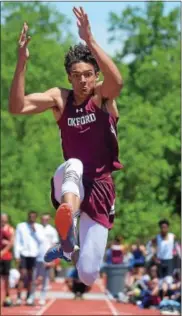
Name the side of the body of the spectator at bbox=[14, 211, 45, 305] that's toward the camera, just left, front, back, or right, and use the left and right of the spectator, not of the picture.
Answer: front

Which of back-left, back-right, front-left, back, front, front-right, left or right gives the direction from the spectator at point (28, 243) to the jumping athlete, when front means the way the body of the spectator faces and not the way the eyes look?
front

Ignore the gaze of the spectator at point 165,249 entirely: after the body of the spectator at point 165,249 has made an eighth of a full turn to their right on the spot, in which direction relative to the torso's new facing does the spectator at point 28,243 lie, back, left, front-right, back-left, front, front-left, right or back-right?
front-right

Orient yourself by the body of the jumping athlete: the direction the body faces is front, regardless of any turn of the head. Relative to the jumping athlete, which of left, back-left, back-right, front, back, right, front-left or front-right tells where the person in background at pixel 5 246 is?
back

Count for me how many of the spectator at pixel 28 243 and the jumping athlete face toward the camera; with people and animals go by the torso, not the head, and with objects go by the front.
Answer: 2

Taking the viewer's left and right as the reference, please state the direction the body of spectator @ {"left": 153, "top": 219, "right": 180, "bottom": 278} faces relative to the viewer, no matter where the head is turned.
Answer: facing the viewer

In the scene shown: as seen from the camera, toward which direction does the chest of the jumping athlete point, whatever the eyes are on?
toward the camera

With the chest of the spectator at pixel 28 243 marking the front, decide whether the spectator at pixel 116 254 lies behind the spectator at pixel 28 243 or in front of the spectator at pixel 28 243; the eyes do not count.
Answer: behind

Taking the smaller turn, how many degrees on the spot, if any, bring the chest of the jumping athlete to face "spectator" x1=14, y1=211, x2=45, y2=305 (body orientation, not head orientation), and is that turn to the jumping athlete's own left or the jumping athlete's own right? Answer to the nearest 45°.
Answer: approximately 180°

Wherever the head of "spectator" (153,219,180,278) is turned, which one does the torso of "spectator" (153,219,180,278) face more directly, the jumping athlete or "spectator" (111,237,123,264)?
the jumping athlete

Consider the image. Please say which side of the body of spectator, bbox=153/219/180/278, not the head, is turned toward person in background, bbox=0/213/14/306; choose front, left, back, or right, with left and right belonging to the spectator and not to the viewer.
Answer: right

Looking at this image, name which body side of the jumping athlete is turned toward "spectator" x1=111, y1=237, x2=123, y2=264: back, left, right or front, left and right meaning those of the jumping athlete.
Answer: back
